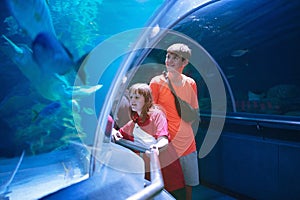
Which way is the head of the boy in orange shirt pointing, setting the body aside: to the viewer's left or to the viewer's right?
to the viewer's left

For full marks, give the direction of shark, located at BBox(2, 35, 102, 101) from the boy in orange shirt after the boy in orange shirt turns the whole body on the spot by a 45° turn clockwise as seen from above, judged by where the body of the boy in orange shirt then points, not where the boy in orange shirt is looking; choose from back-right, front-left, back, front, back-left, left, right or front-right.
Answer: front-right

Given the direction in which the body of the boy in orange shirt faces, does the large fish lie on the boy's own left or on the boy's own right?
on the boy's own right

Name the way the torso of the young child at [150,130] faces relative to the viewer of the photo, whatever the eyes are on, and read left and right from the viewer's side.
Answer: facing the viewer and to the left of the viewer

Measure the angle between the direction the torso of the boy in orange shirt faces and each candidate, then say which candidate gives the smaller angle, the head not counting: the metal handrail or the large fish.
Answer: the metal handrail
